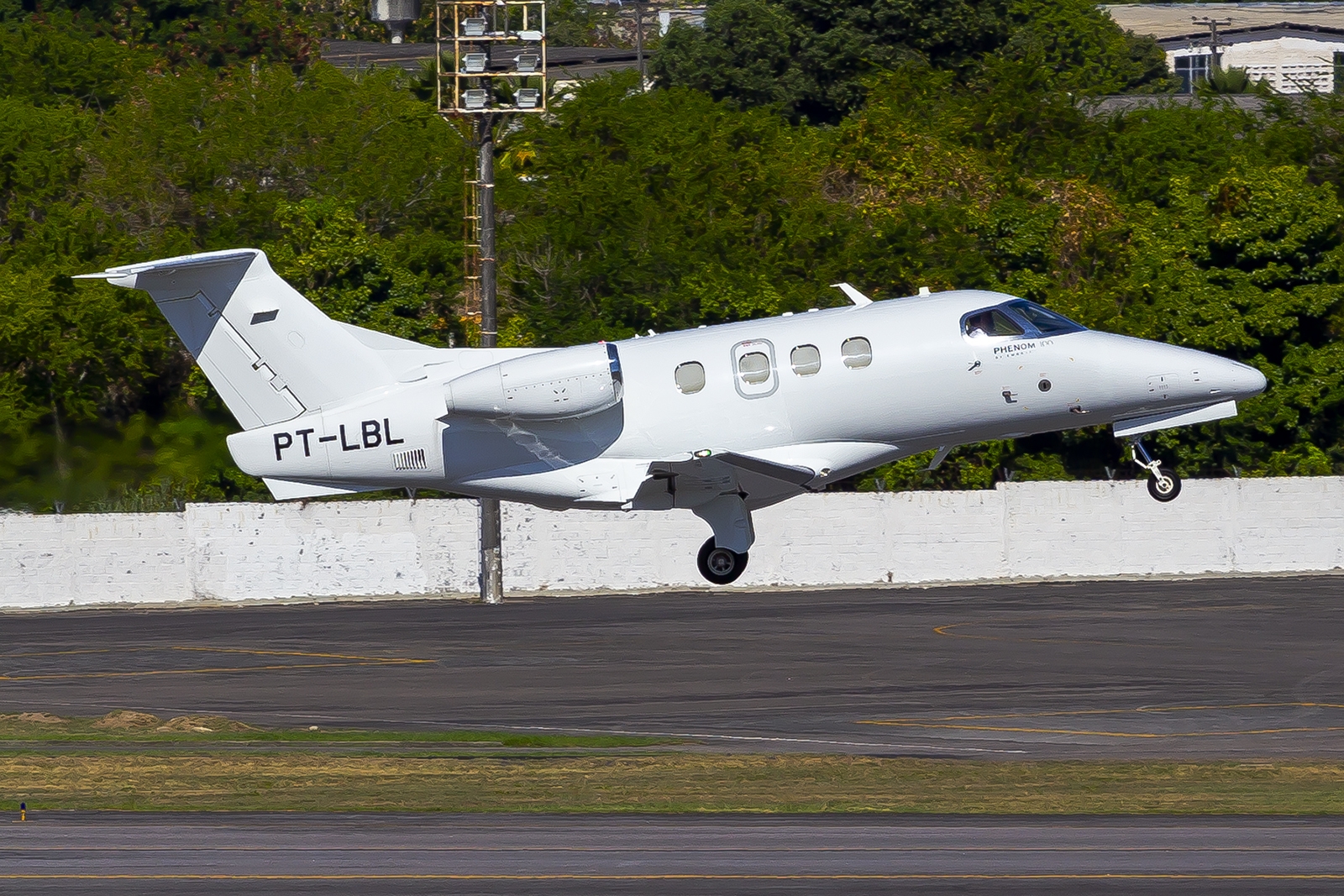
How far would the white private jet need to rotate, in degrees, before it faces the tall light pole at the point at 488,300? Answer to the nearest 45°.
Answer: approximately 90° to its left

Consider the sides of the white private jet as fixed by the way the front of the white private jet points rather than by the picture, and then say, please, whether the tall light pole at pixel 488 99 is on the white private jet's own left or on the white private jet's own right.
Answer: on the white private jet's own left

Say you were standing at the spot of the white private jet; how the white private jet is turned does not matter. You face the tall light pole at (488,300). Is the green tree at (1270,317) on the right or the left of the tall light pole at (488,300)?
right

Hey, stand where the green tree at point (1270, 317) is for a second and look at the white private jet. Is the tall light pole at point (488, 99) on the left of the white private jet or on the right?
right

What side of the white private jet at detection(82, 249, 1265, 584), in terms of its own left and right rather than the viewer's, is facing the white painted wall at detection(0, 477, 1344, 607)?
left

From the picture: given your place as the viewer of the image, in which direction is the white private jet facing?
facing to the right of the viewer

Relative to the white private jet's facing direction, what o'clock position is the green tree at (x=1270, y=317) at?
The green tree is roughly at 10 o'clock from the white private jet.

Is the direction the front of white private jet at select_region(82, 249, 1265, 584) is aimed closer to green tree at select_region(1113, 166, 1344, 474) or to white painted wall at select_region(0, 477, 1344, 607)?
the green tree
